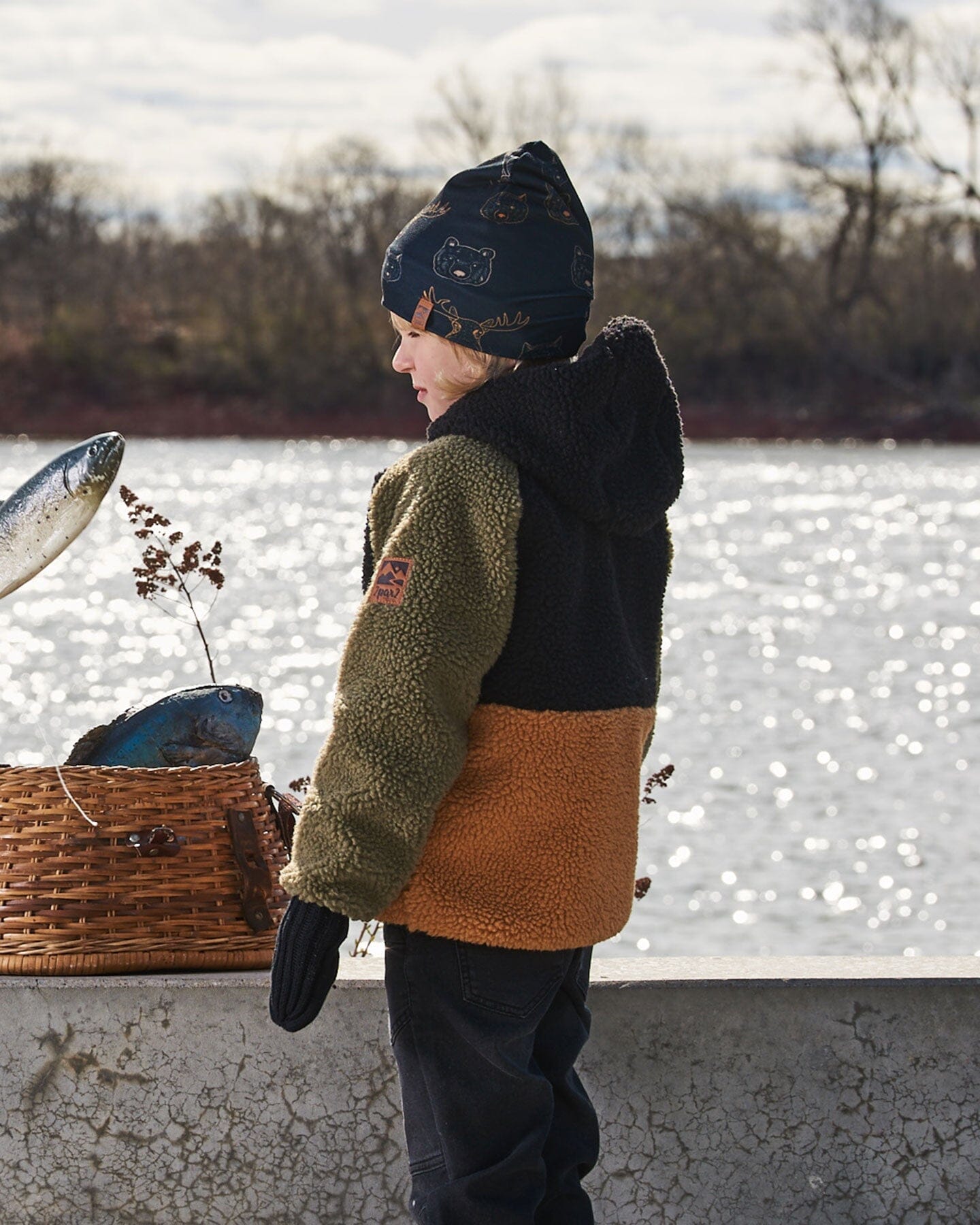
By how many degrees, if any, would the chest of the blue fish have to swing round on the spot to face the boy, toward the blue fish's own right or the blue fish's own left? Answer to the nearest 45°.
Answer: approximately 45° to the blue fish's own right

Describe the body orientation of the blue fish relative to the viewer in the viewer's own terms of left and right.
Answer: facing to the right of the viewer

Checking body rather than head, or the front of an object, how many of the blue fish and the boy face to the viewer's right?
1

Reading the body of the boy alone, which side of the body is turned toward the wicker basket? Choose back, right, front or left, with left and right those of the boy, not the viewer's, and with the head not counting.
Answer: front

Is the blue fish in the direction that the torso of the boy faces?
yes

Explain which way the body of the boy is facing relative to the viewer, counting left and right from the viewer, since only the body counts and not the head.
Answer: facing away from the viewer and to the left of the viewer

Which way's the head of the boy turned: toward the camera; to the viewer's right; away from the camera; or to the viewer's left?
to the viewer's left
